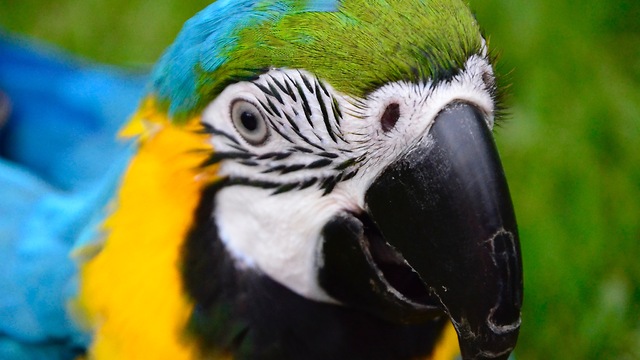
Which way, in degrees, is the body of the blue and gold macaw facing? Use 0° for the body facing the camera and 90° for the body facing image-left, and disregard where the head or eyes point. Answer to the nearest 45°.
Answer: approximately 315°
